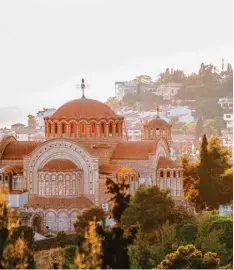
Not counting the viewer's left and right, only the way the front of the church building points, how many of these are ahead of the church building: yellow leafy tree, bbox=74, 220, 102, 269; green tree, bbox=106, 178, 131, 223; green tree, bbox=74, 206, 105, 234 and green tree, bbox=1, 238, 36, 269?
4

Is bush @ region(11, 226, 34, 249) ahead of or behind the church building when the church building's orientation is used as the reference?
ahead

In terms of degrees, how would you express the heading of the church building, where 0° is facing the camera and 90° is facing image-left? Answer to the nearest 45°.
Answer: approximately 0°

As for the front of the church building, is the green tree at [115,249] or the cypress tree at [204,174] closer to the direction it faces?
the green tree

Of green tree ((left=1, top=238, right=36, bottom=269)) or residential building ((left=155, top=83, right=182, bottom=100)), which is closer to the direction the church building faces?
the green tree

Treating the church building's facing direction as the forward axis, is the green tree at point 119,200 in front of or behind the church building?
in front

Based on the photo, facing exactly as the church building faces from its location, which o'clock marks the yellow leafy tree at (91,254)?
The yellow leafy tree is roughly at 12 o'clock from the church building.

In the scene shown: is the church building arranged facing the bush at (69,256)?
yes

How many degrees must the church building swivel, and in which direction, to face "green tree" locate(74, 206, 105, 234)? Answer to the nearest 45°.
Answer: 0° — it already faces it

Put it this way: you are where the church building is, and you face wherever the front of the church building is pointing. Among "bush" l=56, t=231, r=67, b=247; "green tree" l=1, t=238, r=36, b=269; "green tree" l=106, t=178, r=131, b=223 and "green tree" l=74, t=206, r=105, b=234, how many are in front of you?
4

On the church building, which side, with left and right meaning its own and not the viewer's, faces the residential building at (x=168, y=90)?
back

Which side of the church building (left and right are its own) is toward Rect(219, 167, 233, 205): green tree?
left
